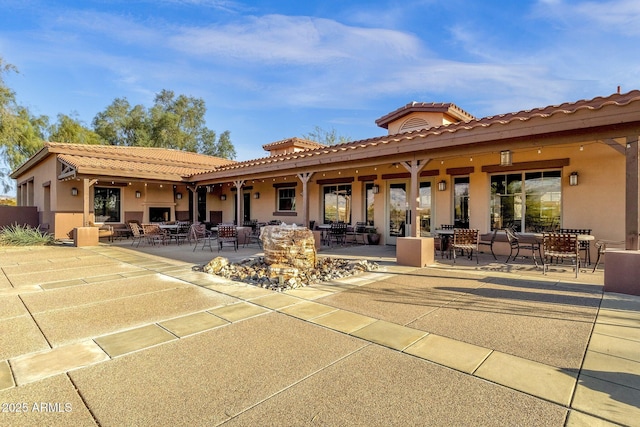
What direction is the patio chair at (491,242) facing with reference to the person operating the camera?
facing to the left of the viewer

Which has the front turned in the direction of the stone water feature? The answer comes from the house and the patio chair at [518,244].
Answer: the house

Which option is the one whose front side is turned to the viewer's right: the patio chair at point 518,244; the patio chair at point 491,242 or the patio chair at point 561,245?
the patio chair at point 518,244

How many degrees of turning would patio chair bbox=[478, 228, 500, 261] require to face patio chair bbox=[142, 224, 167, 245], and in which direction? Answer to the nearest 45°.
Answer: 0° — it already faces it

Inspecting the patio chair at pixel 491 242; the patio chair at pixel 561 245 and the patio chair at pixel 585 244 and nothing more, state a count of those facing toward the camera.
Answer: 1

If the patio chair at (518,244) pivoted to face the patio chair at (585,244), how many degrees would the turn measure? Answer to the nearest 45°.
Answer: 0° — it already faces it

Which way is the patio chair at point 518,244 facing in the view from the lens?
facing to the right of the viewer

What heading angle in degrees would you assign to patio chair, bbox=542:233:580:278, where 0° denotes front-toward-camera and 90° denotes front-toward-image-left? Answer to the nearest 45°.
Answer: approximately 180°
